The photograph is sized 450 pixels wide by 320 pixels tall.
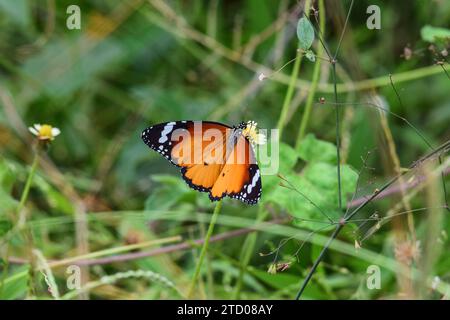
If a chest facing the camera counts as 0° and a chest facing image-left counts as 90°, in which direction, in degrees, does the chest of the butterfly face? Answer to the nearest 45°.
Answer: approximately 225°
